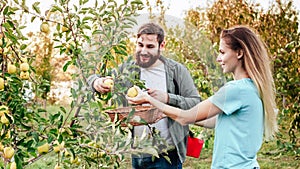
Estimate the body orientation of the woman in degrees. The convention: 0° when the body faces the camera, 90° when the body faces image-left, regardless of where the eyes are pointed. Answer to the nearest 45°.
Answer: approximately 90°

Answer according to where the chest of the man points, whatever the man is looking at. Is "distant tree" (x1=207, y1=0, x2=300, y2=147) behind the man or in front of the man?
behind

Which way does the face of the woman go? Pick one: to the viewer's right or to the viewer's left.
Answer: to the viewer's left

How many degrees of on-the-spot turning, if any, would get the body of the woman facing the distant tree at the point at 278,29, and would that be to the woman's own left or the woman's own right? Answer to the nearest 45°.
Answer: approximately 90° to the woman's own right

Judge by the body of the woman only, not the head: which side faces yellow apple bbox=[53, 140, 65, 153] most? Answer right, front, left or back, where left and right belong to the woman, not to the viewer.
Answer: front

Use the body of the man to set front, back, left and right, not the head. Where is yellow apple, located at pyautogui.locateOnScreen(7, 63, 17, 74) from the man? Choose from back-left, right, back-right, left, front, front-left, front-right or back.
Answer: front-right

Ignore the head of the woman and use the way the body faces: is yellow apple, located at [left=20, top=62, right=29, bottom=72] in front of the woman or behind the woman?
in front

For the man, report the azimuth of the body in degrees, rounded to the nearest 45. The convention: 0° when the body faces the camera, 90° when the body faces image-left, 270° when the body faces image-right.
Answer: approximately 45°

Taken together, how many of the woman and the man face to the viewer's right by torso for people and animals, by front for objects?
0

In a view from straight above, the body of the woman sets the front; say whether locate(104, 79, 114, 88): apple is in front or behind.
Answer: in front
